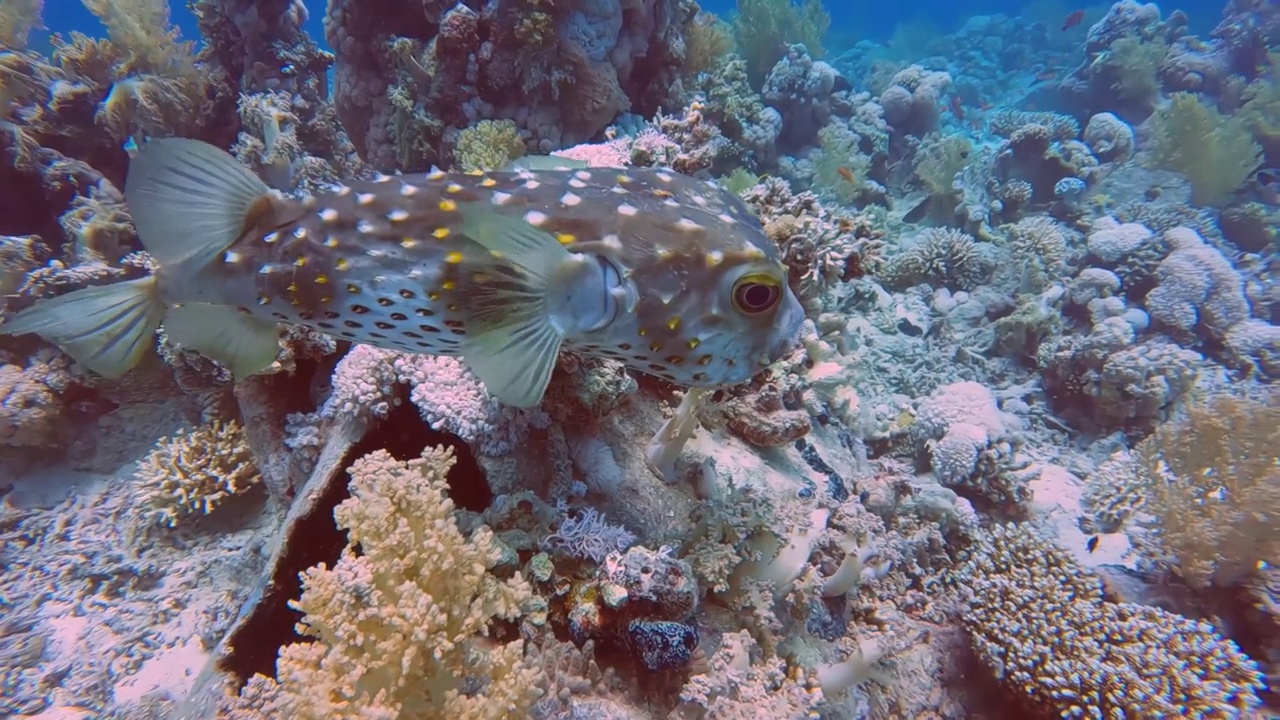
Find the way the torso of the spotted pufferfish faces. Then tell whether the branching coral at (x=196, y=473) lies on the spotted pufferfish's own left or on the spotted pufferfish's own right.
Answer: on the spotted pufferfish's own left

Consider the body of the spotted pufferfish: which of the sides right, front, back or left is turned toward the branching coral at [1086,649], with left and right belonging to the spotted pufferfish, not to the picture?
front

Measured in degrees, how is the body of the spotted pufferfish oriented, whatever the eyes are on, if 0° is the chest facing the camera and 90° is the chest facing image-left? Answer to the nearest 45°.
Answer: approximately 270°
